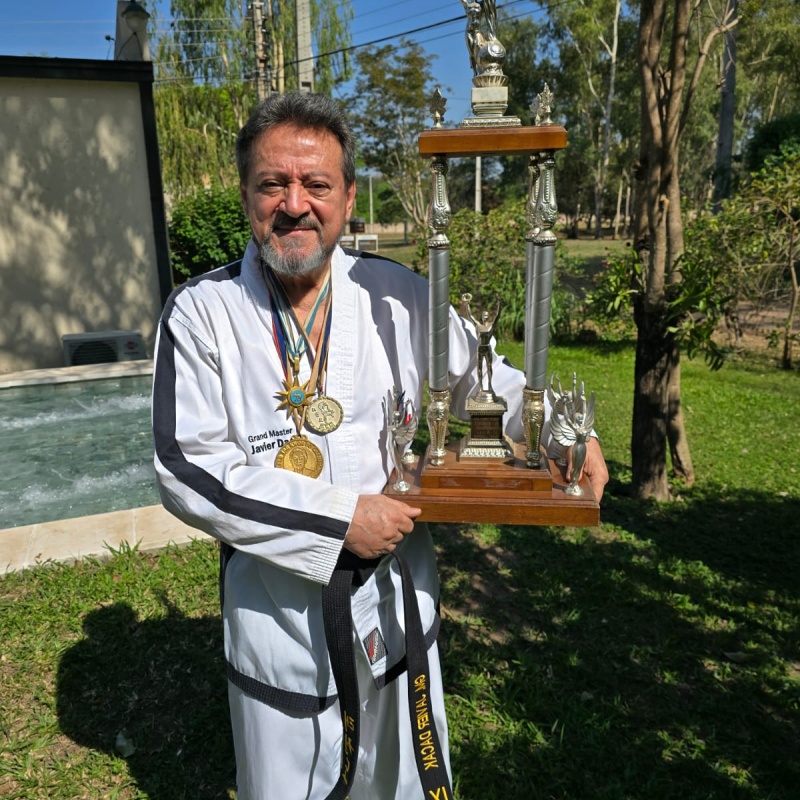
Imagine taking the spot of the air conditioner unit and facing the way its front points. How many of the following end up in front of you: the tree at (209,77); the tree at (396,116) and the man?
1

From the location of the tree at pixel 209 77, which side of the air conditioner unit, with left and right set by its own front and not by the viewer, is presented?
back

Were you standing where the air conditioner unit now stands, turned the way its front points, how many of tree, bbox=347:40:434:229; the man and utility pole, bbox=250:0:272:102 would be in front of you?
1

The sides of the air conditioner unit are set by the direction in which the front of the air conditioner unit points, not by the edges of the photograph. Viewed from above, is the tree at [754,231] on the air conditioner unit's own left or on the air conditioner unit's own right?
on the air conditioner unit's own left

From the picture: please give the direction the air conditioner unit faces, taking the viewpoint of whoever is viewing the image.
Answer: facing the viewer

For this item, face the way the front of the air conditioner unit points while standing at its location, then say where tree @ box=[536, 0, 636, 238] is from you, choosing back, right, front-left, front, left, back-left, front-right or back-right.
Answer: back-left

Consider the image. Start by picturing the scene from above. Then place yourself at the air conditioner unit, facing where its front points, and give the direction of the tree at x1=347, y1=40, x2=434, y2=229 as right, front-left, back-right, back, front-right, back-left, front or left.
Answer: back-left

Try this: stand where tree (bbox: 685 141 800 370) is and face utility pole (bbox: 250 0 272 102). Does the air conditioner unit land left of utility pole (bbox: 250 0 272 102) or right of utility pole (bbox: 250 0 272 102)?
left

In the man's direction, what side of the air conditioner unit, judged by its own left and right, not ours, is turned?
front
